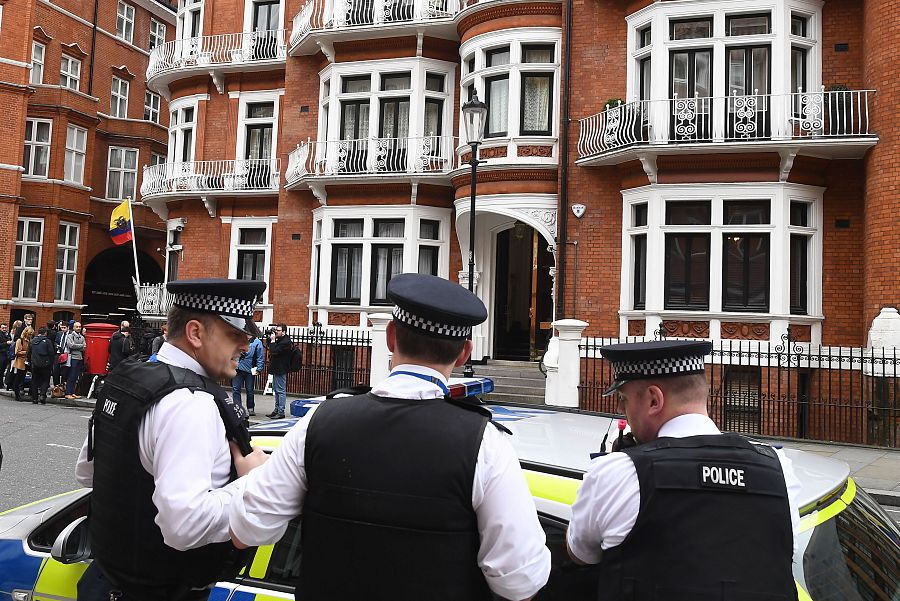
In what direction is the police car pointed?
to the viewer's left

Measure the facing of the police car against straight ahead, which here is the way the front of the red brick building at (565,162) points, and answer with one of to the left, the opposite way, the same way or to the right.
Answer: to the right

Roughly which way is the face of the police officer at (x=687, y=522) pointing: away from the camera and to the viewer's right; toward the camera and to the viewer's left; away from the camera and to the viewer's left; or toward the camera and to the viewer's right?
away from the camera and to the viewer's left

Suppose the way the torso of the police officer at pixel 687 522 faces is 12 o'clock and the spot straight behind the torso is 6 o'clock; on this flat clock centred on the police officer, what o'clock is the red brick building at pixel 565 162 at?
The red brick building is roughly at 1 o'clock from the police officer.

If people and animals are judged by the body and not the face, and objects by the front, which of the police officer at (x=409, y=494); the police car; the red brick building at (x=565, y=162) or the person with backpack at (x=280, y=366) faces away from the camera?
the police officer

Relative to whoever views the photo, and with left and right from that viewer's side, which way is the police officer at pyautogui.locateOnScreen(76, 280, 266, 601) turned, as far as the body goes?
facing away from the viewer and to the right of the viewer

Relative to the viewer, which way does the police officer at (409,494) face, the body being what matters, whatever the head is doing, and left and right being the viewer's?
facing away from the viewer
